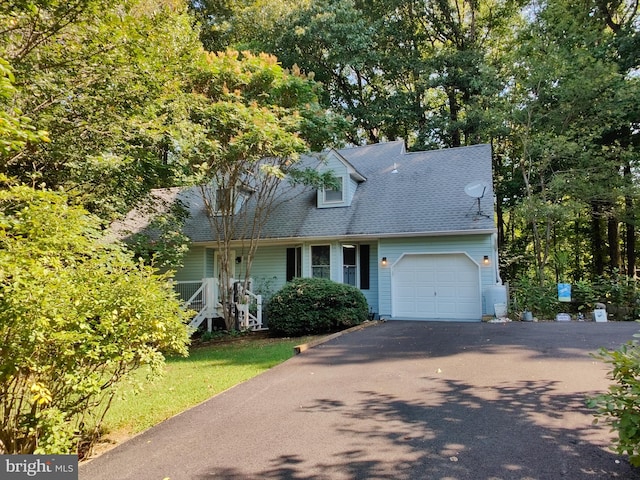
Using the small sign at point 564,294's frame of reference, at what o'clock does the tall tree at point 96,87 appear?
The tall tree is roughly at 1 o'clock from the small sign.

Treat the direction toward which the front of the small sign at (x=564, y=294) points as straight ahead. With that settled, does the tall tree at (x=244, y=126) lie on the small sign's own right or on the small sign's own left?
on the small sign's own right

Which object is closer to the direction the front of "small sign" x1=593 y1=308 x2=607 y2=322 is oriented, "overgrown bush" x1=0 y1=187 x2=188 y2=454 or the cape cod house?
the overgrown bush

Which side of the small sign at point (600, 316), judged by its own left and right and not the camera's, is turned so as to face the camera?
front

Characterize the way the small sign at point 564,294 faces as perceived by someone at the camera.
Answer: facing the viewer

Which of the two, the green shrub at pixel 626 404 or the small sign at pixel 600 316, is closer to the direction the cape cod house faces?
the green shrub

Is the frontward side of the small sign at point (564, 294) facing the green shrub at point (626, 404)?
yes

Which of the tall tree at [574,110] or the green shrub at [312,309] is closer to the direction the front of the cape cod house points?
the green shrub

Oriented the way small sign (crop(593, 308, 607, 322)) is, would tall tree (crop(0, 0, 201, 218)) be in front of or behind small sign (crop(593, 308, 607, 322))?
in front
